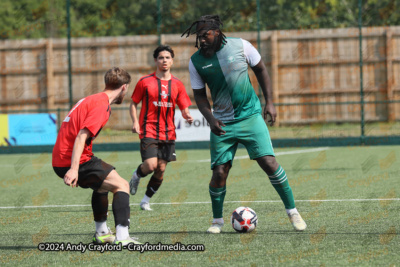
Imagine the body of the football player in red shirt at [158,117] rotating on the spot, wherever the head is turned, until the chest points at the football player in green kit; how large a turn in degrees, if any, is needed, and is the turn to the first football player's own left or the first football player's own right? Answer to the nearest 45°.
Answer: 0° — they already face them

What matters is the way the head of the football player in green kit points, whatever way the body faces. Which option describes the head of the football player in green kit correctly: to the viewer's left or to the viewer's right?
to the viewer's left

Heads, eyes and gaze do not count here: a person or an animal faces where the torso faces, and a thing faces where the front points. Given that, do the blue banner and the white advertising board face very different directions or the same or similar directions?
same or similar directions

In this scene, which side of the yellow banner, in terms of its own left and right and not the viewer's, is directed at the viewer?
front

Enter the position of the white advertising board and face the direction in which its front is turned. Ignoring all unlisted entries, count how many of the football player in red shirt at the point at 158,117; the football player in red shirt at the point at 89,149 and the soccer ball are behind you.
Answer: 0

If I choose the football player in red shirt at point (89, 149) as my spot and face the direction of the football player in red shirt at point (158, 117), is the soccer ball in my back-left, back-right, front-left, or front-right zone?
front-right

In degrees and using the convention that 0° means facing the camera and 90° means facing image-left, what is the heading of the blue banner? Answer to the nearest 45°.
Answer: approximately 0°

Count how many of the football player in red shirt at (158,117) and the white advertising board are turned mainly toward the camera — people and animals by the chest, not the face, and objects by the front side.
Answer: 2

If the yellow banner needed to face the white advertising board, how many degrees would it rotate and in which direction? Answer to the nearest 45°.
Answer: approximately 90° to its left

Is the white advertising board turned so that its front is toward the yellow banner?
no

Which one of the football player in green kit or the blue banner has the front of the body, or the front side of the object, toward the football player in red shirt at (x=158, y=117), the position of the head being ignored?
the blue banner

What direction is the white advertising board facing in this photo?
toward the camera

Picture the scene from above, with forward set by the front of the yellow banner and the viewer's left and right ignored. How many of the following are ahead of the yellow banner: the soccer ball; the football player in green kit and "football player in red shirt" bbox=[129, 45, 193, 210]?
3

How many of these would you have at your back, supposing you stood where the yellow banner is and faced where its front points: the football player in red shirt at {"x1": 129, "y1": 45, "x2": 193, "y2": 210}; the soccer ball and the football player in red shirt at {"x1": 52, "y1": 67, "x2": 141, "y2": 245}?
0

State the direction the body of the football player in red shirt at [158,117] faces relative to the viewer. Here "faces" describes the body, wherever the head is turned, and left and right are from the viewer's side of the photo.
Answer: facing the viewer

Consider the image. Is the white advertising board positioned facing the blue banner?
no

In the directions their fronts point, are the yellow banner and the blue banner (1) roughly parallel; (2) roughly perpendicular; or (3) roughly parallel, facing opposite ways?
roughly parallel

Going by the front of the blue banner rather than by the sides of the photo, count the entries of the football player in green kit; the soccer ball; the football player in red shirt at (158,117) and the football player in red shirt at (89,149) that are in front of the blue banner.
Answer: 4
